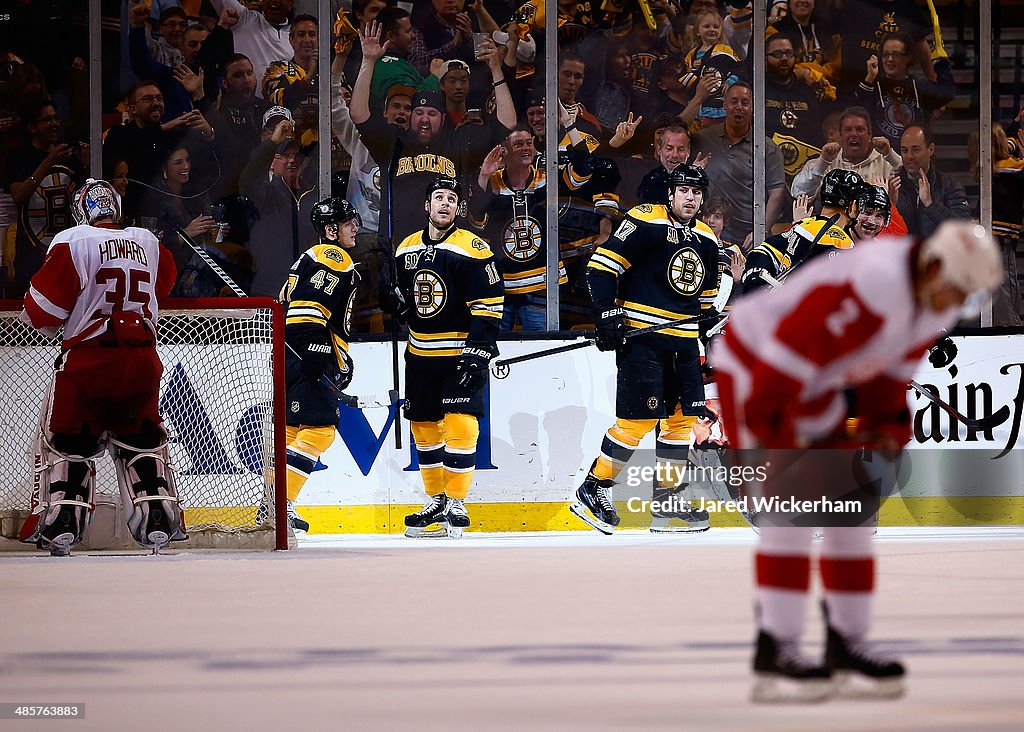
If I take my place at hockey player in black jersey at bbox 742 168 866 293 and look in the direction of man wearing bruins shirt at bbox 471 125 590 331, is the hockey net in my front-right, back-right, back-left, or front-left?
front-left

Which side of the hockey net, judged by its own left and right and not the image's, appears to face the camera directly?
front

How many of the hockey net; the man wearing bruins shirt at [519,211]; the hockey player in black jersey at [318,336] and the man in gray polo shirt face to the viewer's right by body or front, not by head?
1

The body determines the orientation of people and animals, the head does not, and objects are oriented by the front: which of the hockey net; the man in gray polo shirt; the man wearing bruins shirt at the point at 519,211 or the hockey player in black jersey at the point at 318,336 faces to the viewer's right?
the hockey player in black jersey

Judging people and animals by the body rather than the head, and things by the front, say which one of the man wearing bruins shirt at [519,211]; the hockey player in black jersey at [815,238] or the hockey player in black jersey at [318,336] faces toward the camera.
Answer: the man wearing bruins shirt

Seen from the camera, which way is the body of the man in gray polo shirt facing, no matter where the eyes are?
toward the camera

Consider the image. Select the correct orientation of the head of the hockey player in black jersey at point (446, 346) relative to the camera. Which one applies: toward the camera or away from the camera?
toward the camera

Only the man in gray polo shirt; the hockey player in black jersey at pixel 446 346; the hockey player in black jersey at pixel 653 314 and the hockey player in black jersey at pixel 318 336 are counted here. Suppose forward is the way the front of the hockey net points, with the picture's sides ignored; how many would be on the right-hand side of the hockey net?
0

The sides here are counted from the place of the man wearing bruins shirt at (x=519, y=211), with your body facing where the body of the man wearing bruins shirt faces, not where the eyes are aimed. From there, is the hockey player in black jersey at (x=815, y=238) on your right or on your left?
on your left

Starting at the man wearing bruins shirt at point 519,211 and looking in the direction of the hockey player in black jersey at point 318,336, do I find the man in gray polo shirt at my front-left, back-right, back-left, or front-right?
back-left

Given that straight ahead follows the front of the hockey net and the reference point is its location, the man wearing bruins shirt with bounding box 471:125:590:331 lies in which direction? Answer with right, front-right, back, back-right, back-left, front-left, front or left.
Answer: back-left

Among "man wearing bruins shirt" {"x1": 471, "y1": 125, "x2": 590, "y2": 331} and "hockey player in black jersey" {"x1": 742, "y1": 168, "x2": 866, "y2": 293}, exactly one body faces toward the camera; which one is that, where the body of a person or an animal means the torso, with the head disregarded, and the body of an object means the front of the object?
the man wearing bruins shirt

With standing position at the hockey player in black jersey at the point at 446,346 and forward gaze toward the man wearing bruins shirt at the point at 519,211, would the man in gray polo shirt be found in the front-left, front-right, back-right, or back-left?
front-right

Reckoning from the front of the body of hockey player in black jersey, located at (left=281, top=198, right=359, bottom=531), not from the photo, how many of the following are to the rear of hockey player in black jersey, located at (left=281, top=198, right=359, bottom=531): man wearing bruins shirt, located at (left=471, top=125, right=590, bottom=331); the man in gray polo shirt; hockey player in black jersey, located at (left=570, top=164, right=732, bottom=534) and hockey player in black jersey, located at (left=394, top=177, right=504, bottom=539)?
0

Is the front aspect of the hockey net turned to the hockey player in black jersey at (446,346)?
no

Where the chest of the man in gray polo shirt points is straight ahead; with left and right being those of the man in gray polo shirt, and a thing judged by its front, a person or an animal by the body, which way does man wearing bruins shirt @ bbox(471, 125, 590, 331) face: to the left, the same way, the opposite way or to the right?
the same way
